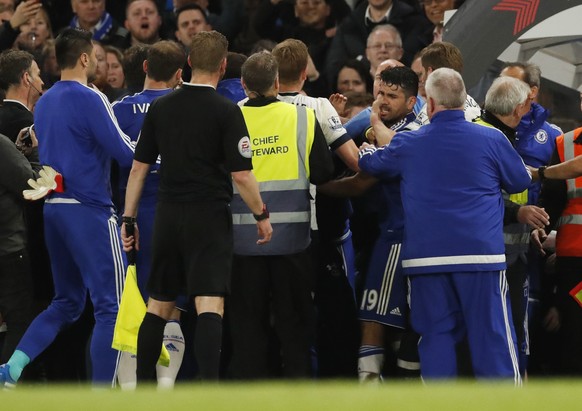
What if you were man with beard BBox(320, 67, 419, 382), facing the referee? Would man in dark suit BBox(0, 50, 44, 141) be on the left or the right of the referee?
right

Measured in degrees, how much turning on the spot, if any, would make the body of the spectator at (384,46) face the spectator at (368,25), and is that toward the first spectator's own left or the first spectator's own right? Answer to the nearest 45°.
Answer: approximately 180°

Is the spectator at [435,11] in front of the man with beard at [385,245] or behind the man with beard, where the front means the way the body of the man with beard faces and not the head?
behind

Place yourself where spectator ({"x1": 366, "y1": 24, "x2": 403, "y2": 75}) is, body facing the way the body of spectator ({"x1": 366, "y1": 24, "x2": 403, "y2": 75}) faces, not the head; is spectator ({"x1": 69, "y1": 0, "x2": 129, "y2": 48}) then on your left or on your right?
on your right

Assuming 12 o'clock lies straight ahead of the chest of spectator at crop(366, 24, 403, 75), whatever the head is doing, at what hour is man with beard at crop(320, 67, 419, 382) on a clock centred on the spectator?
The man with beard is roughly at 12 o'clock from the spectator.

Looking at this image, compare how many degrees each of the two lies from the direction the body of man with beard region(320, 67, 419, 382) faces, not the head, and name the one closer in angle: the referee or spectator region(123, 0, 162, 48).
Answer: the referee

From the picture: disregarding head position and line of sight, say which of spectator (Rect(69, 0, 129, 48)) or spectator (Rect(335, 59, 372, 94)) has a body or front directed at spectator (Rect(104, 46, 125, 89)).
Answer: spectator (Rect(69, 0, 129, 48))
